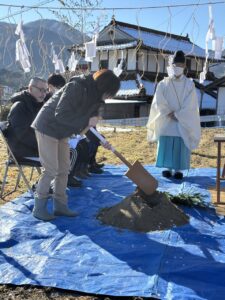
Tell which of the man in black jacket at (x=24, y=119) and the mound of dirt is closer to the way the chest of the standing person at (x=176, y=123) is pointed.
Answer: the mound of dirt

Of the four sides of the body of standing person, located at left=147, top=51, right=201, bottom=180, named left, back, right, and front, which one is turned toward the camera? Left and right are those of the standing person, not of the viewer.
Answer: front

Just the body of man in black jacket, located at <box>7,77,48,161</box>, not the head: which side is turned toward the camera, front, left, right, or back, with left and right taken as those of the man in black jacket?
right

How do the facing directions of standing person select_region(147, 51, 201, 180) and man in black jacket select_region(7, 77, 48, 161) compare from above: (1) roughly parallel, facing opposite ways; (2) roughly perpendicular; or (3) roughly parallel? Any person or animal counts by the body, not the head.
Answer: roughly perpendicular

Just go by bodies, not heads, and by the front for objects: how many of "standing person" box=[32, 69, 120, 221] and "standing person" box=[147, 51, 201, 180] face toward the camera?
1

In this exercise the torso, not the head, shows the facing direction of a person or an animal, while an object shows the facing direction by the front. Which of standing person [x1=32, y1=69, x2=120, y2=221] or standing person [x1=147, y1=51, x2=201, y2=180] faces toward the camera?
standing person [x1=147, y1=51, x2=201, y2=180]

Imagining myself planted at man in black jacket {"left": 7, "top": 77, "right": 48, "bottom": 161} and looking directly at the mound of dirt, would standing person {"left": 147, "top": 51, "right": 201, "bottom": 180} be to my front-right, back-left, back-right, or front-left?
front-left

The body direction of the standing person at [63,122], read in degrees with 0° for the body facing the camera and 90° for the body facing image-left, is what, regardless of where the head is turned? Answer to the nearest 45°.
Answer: approximately 270°

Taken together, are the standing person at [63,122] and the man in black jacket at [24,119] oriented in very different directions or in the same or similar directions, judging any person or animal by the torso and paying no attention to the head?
same or similar directions

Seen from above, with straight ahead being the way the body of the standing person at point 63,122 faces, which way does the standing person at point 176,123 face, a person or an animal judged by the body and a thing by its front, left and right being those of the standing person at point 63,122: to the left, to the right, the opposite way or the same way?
to the right

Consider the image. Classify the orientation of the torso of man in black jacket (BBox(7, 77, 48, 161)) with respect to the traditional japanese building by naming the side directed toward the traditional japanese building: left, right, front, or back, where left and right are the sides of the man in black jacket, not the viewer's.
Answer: left
